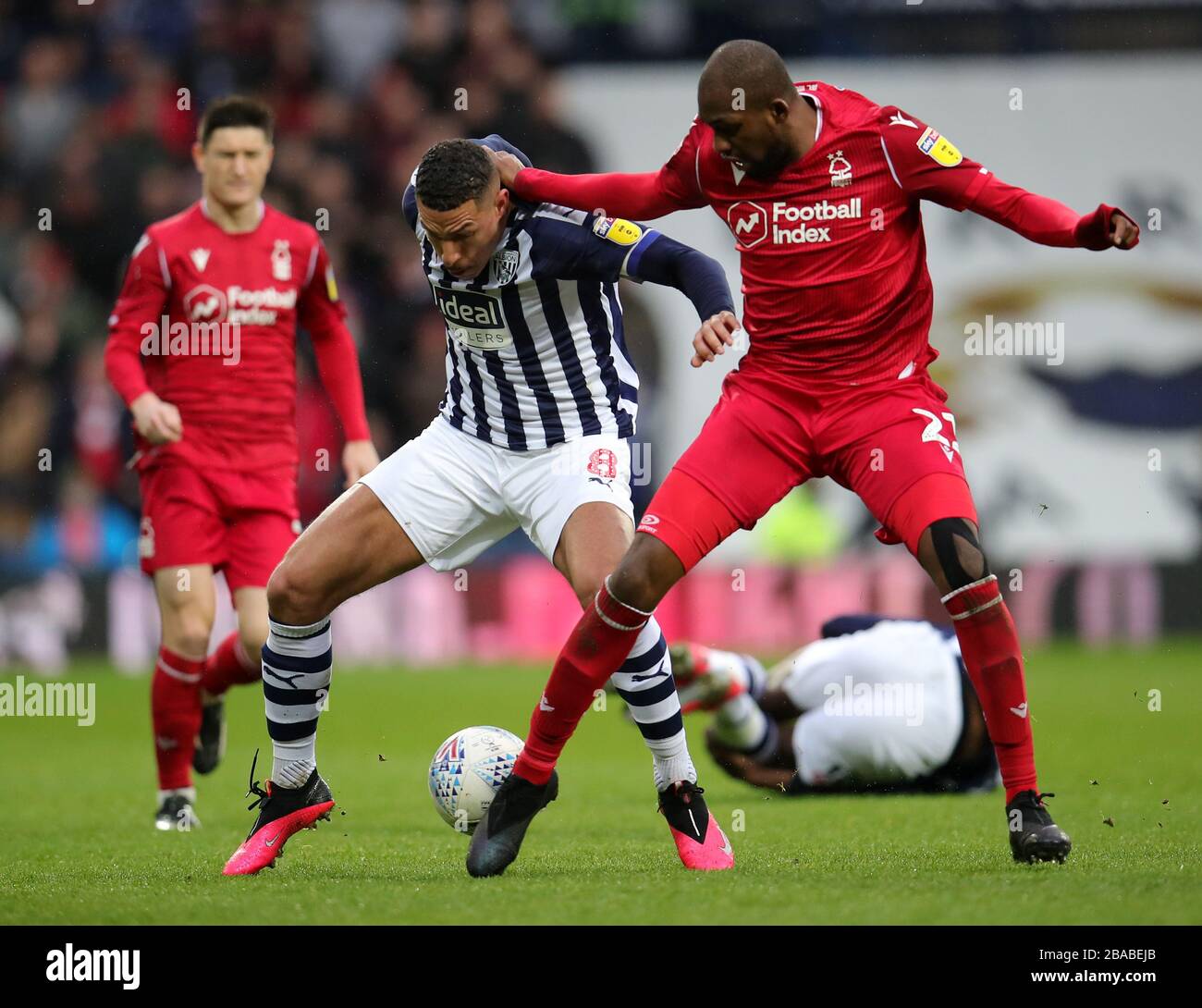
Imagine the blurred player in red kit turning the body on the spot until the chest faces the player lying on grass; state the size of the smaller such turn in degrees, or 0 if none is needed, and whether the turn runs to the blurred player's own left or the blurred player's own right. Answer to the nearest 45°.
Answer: approximately 90° to the blurred player's own left

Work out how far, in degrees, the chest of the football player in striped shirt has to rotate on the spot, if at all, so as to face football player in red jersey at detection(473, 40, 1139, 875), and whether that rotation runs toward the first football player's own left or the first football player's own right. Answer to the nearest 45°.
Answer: approximately 90° to the first football player's own left

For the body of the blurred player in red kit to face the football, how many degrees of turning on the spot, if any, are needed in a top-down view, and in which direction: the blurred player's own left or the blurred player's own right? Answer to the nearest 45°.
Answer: approximately 45° to the blurred player's own left

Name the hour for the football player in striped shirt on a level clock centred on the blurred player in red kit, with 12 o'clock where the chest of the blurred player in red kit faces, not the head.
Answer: The football player in striped shirt is roughly at 11 o'clock from the blurred player in red kit.

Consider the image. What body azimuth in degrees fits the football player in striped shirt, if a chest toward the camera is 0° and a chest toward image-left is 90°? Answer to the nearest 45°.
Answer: approximately 45°

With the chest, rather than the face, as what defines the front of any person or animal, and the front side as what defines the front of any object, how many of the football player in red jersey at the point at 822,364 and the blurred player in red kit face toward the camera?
2

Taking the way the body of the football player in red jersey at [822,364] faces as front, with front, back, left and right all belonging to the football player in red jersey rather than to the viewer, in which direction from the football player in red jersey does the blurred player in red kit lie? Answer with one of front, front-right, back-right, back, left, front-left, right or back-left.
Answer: back-right

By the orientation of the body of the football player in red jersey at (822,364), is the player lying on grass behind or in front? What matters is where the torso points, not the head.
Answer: behind

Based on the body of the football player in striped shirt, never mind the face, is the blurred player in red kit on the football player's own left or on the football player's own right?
on the football player's own right

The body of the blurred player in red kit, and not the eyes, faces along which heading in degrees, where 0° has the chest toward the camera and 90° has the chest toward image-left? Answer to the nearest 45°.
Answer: approximately 0°
